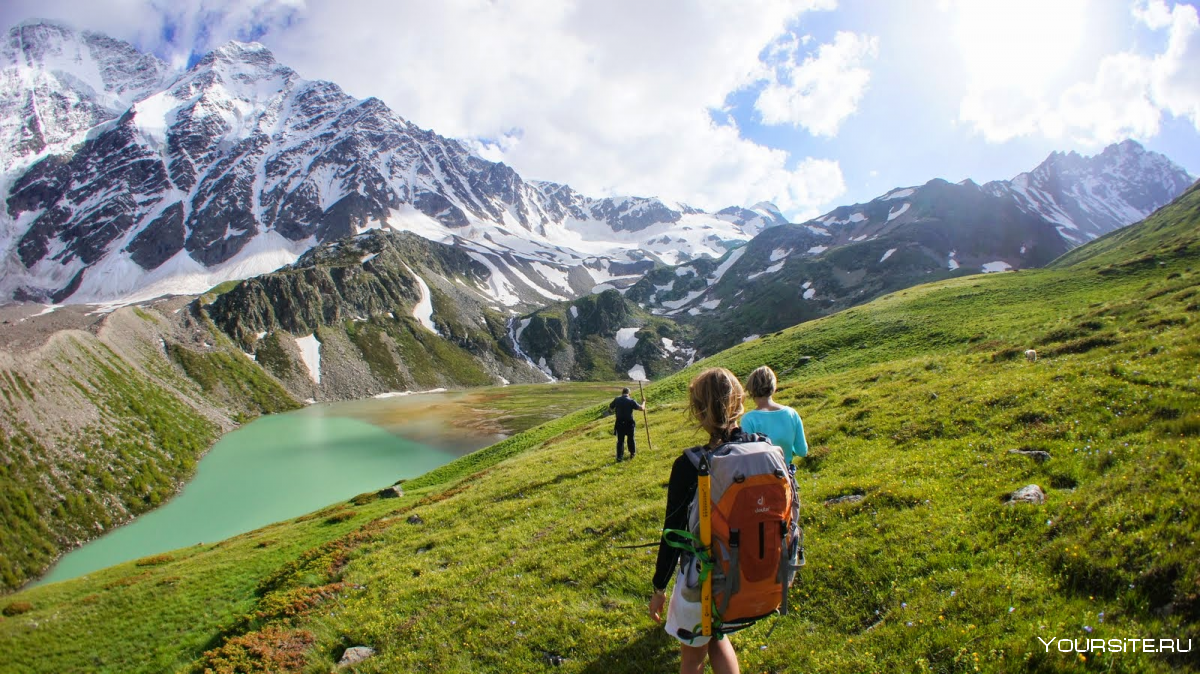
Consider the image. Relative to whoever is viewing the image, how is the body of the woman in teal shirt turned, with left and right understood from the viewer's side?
facing away from the viewer

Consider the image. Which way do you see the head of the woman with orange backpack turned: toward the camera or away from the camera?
away from the camera

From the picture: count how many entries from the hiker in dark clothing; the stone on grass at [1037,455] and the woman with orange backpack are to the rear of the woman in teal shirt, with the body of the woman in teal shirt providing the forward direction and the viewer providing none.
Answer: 1

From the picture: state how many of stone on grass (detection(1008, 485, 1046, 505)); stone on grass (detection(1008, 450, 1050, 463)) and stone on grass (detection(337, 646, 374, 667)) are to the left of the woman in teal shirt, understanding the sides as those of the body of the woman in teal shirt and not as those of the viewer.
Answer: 1

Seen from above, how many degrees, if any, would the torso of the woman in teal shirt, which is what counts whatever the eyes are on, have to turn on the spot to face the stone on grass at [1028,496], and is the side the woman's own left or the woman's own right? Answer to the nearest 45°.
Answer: approximately 90° to the woman's own right

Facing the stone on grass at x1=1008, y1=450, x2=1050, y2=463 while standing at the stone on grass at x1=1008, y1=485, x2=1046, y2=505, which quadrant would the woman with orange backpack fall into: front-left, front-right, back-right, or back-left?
back-left

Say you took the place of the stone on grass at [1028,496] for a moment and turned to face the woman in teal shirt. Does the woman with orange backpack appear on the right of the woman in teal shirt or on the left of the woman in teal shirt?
left

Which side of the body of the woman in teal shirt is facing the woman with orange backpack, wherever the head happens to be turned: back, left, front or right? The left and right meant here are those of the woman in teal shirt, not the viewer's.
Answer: back

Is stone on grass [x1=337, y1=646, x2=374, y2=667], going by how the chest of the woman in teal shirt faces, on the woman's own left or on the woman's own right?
on the woman's own left

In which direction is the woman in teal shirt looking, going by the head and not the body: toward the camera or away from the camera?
away from the camera

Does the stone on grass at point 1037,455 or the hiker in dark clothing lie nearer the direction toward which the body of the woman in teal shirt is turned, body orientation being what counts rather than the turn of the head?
the hiker in dark clothing
